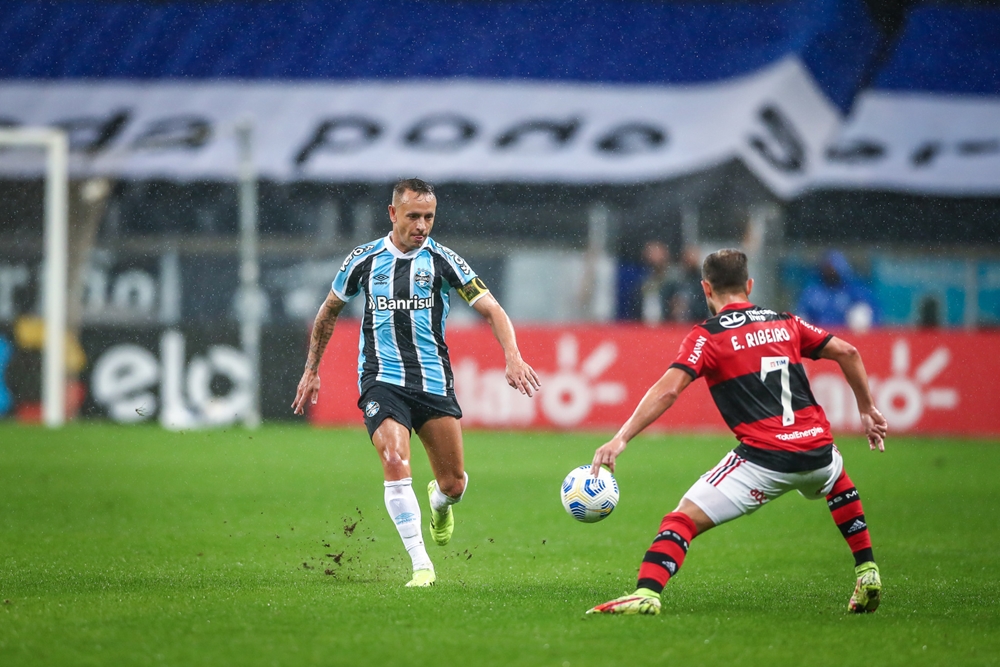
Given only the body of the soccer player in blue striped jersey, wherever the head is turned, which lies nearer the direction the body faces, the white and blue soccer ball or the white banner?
the white and blue soccer ball

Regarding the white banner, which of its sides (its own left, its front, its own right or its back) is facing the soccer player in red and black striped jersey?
front

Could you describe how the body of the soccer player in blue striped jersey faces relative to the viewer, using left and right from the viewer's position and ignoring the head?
facing the viewer

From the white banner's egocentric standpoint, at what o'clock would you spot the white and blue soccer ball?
The white and blue soccer ball is roughly at 12 o'clock from the white banner.

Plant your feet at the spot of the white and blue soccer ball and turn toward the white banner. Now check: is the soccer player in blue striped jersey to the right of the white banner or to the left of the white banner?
left

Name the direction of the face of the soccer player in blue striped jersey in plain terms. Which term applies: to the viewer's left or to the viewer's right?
to the viewer's right

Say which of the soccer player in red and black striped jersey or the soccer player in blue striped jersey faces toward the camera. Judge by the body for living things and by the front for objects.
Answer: the soccer player in blue striped jersey

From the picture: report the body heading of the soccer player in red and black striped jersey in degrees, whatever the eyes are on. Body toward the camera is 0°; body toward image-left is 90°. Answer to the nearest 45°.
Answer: approximately 135°

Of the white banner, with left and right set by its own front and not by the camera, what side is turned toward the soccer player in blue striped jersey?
front

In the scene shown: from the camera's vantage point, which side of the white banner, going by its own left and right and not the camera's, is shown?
front

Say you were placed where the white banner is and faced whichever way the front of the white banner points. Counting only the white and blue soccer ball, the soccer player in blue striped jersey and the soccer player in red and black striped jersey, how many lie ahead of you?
3

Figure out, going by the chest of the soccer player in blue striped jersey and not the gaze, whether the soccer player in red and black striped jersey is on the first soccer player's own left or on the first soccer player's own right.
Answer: on the first soccer player's own left

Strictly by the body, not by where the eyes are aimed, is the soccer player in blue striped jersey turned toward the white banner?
no

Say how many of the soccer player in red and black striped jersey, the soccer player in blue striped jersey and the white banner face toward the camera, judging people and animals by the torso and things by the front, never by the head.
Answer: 2

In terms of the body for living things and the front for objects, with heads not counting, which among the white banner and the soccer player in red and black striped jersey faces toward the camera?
the white banner

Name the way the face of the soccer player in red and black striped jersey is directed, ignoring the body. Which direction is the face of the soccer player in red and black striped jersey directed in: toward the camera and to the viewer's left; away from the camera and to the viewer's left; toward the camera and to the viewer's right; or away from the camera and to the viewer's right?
away from the camera and to the viewer's left

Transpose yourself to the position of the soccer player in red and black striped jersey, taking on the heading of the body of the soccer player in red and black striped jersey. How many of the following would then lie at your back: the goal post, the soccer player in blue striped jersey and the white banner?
0
